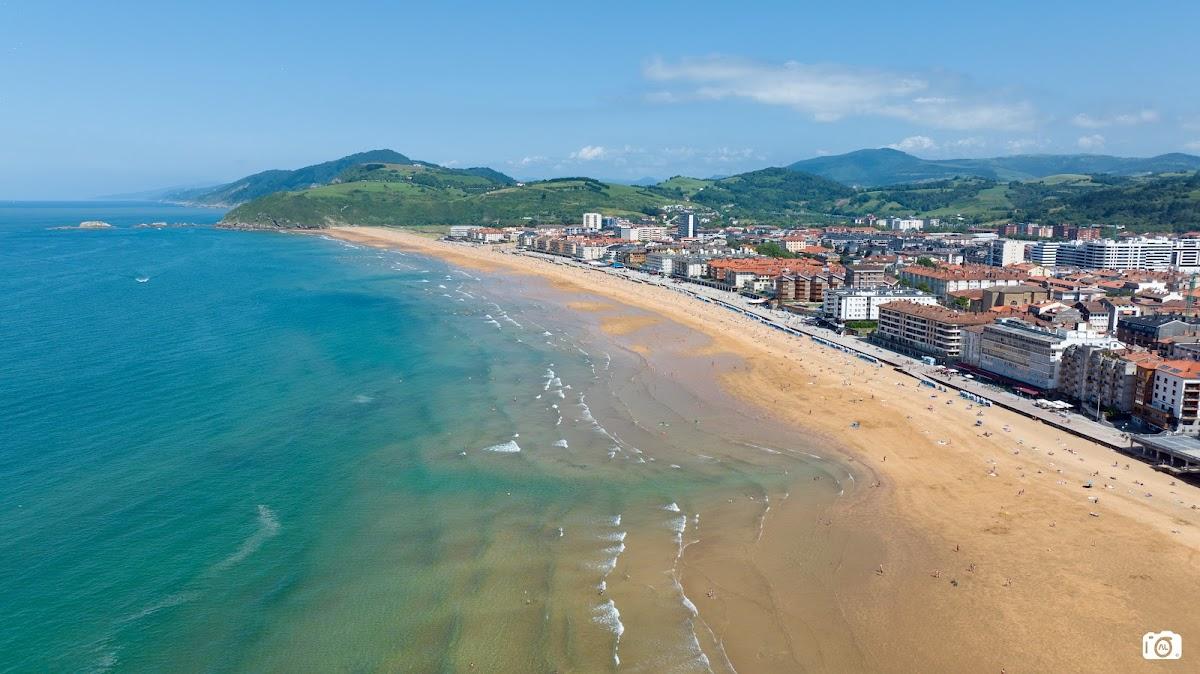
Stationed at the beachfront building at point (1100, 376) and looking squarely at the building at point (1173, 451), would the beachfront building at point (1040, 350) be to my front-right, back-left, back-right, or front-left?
back-right

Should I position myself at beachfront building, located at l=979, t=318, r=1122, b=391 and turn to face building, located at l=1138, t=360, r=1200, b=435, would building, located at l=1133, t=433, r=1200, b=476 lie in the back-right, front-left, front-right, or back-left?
front-right

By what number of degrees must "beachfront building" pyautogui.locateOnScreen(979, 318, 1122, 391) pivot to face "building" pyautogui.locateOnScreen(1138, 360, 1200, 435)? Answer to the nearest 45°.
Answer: approximately 90° to its left

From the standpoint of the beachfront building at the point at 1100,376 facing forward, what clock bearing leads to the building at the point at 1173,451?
The building is roughly at 10 o'clock from the beachfront building.

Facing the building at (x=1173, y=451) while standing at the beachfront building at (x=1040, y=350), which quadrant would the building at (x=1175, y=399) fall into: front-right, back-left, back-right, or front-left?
front-left

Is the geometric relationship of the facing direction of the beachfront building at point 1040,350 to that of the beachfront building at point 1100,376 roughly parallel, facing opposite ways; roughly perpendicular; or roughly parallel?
roughly parallel

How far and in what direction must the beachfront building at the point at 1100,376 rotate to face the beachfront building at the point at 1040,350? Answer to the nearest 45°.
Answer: approximately 90° to its right

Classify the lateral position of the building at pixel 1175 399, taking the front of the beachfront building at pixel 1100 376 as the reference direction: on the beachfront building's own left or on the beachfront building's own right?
on the beachfront building's own left

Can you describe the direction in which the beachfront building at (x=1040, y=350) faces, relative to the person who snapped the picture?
facing the viewer and to the left of the viewer

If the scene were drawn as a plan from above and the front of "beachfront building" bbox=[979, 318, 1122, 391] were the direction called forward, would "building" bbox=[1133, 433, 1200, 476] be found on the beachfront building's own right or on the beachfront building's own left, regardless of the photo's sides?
on the beachfront building's own left

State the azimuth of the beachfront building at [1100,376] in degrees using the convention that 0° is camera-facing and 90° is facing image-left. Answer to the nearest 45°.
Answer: approximately 45°

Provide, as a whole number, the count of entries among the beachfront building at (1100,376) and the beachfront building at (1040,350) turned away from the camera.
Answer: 0

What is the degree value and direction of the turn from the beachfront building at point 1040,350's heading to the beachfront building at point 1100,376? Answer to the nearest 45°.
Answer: approximately 90° to its left
